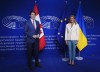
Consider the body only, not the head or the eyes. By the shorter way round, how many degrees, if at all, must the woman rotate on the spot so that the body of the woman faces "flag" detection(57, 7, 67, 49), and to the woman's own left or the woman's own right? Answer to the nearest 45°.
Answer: approximately 135° to the woman's own right

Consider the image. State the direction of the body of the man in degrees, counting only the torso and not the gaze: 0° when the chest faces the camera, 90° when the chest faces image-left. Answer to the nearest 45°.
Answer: approximately 315°

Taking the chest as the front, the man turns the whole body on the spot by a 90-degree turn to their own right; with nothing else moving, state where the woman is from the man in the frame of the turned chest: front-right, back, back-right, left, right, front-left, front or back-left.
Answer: back-left

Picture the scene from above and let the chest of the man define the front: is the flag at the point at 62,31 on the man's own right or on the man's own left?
on the man's own left

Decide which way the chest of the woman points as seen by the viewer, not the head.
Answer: toward the camera

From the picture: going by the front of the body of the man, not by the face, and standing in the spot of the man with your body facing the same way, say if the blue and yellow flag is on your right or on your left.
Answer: on your left

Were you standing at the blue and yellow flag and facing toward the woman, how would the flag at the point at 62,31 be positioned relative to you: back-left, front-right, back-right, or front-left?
front-right
